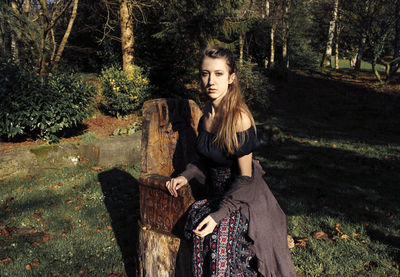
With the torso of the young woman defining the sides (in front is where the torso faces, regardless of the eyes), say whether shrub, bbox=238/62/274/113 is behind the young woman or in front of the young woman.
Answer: behind

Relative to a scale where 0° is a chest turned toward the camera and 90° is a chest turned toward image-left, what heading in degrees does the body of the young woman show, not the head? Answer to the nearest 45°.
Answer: approximately 45°

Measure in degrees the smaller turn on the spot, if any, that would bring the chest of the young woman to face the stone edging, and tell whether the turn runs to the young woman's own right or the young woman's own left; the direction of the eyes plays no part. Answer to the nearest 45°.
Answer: approximately 90° to the young woman's own right
